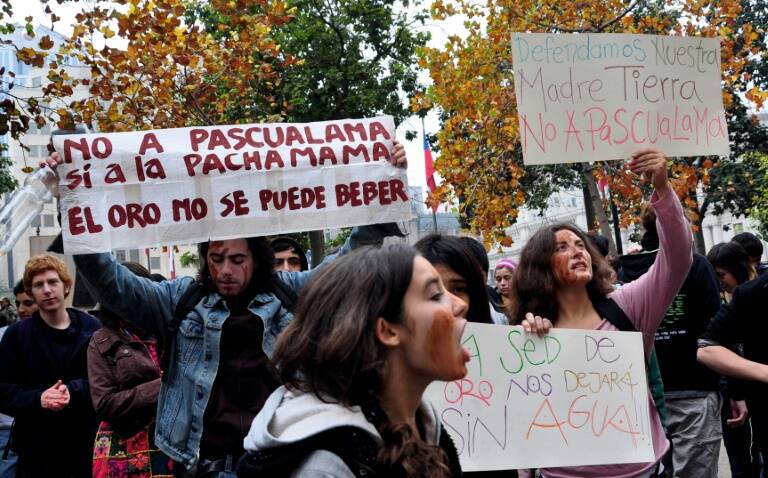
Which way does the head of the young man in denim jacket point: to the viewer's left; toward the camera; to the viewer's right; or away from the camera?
toward the camera

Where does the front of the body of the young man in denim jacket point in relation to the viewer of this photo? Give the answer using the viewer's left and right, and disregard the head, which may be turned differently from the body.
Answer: facing the viewer

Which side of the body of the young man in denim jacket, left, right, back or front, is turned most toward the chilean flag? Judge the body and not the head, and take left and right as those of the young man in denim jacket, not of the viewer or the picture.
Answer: back
